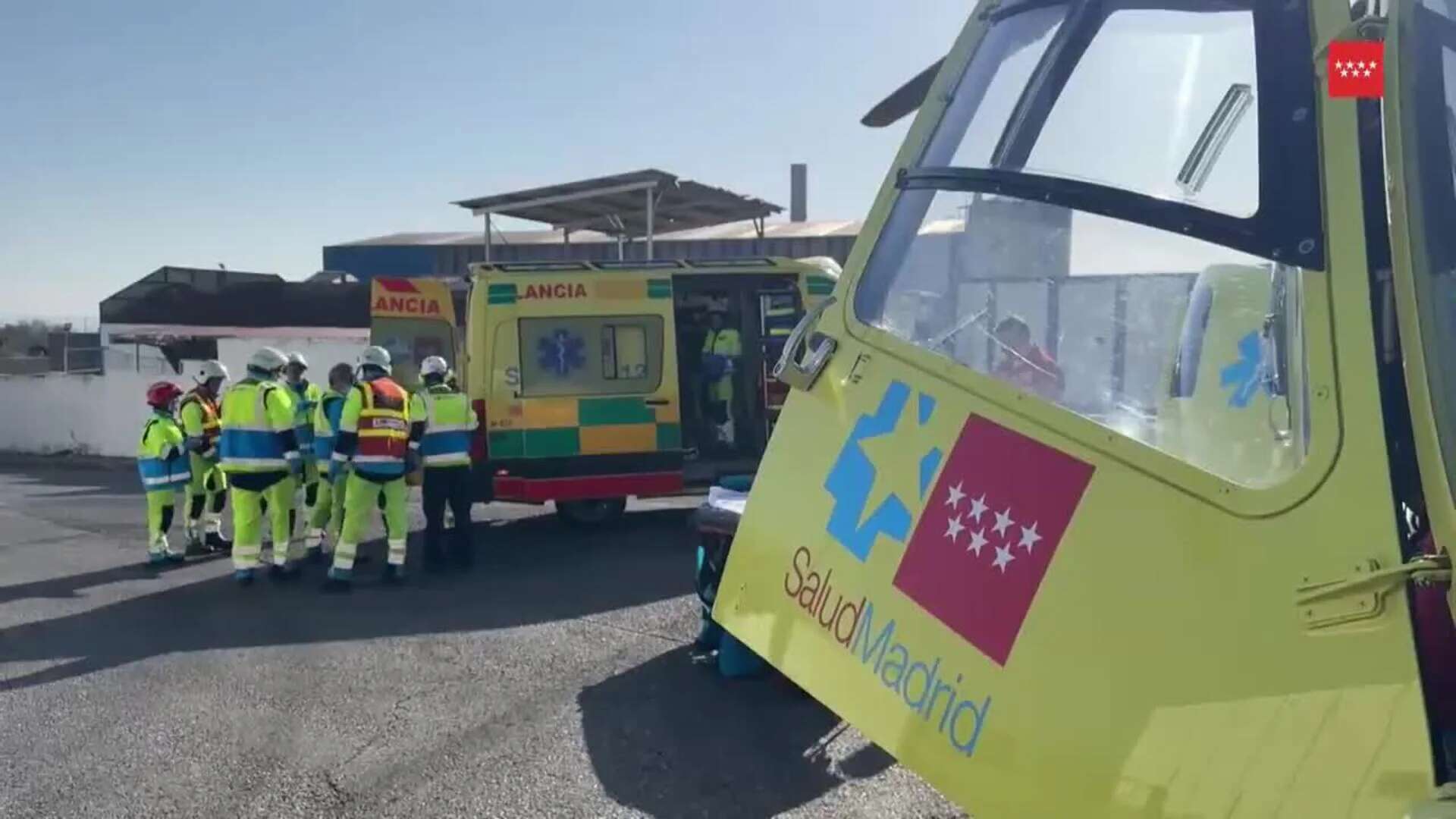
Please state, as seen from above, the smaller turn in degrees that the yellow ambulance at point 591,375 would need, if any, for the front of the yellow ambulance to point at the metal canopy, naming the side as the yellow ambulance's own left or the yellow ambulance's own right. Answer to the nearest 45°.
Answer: approximately 90° to the yellow ambulance's own left

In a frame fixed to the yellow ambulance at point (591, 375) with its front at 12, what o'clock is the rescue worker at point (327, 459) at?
The rescue worker is roughly at 5 o'clock from the yellow ambulance.

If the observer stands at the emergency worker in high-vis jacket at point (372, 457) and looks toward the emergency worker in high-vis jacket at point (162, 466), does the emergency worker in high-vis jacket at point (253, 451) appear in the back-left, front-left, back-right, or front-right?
front-left

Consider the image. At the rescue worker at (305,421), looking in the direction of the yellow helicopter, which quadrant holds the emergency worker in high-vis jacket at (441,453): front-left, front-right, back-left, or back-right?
front-left

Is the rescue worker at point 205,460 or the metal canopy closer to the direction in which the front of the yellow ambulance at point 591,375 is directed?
the metal canopy

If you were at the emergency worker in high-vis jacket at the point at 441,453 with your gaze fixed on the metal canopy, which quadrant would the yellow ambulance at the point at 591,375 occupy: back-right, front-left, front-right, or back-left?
front-right

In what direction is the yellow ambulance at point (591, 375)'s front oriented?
to the viewer's right

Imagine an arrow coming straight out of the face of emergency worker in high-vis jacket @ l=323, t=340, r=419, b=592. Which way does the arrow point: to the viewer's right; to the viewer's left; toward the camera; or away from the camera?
away from the camera

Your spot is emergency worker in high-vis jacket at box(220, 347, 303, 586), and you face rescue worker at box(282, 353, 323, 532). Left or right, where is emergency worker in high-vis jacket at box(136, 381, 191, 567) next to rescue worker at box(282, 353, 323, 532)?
left
